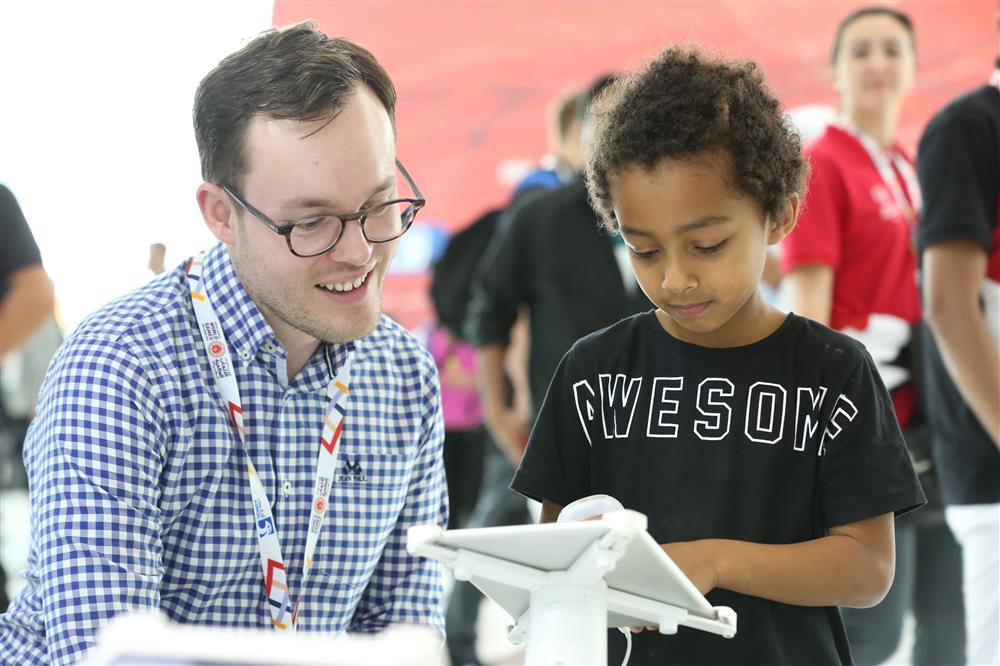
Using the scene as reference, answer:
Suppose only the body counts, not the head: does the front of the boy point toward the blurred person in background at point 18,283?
no

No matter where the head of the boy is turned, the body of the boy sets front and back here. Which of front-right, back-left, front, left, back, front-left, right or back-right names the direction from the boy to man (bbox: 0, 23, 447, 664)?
right

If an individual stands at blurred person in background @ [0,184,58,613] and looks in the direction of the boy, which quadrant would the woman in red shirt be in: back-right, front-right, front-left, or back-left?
front-left

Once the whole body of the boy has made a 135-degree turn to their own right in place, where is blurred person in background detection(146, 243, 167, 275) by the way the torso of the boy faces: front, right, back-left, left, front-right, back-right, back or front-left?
front

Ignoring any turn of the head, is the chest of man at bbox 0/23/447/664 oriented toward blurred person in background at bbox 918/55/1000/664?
no

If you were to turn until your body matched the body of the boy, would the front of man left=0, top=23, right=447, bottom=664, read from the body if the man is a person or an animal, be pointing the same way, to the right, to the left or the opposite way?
to the left

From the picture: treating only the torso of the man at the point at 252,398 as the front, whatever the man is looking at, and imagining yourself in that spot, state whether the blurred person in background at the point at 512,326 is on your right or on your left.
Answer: on your left

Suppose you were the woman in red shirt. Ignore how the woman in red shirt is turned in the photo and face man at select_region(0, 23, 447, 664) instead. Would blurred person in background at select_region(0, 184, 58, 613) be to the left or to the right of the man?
right

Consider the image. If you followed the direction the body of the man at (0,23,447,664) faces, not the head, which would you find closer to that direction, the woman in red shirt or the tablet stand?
the tablet stand

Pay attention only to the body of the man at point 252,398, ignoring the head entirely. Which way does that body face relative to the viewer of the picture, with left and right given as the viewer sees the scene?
facing the viewer and to the right of the viewer

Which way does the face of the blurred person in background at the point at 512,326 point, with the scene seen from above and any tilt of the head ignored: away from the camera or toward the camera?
away from the camera

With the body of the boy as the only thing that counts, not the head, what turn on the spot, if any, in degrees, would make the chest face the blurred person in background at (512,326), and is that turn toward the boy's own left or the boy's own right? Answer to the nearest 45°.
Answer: approximately 180°

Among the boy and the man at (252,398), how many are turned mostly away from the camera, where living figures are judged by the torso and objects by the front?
0

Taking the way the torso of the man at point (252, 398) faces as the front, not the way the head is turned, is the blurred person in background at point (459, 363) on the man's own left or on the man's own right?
on the man's own left

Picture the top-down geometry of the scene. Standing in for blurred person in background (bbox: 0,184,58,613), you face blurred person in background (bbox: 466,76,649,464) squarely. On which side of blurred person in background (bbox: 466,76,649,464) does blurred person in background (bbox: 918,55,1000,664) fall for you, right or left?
right

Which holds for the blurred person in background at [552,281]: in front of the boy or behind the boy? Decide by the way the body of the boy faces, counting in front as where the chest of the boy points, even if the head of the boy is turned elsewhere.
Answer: behind

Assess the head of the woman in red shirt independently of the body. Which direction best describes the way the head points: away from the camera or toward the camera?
toward the camera

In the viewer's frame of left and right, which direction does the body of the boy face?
facing the viewer
